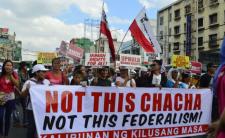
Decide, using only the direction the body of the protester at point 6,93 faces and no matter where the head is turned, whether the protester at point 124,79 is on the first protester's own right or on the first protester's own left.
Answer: on the first protester's own left

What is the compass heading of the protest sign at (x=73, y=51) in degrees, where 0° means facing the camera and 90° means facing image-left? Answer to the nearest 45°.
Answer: approximately 0°

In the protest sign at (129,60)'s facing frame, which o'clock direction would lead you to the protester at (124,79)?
The protester is roughly at 12 o'clock from the protest sign.

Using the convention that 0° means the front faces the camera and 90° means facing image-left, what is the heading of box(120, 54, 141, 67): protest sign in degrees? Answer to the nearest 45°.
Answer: approximately 0°

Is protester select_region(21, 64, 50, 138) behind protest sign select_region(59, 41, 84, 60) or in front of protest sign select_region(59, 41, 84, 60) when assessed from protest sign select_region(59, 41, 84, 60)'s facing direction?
in front

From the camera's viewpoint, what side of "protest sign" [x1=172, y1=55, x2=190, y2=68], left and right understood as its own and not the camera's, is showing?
front

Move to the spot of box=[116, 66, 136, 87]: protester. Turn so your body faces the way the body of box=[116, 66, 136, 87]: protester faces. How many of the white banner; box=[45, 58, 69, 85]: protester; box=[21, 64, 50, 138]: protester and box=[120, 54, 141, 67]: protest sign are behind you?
1

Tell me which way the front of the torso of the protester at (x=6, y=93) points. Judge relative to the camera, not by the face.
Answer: toward the camera

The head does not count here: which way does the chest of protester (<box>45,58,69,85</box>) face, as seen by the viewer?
toward the camera

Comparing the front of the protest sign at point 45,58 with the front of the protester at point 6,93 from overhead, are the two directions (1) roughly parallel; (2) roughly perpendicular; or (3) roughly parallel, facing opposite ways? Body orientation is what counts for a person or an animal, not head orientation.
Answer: roughly parallel

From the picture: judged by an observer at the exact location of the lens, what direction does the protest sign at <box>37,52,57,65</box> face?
facing the viewer

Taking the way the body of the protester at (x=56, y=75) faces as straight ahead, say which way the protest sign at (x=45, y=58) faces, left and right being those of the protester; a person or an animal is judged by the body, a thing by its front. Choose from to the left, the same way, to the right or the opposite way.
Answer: the same way
